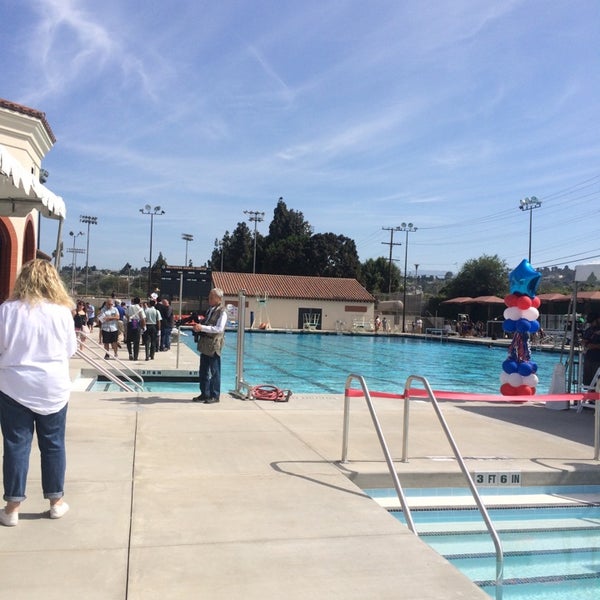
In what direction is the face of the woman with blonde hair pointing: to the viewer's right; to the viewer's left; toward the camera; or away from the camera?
away from the camera

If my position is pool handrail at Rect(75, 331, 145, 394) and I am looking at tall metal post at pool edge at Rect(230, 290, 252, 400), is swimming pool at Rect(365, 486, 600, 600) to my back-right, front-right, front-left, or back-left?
front-right

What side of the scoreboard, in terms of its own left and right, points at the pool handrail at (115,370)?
front

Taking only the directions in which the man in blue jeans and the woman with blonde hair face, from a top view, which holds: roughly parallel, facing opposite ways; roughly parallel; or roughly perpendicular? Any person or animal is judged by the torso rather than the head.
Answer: roughly perpendicular

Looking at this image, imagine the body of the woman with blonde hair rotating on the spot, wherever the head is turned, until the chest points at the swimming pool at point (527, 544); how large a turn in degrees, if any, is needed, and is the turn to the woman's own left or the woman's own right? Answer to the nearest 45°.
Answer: approximately 90° to the woman's own right

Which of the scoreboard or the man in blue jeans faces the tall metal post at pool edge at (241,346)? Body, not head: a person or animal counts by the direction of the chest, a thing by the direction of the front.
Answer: the scoreboard

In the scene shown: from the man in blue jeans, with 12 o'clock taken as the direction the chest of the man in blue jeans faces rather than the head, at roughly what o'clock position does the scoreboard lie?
The scoreboard is roughly at 3 o'clock from the man in blue jeans.

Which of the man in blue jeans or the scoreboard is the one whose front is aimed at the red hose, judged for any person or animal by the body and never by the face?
the scoreboard

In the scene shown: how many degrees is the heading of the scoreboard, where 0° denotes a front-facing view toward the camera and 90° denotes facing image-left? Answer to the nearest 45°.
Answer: approximately 0°

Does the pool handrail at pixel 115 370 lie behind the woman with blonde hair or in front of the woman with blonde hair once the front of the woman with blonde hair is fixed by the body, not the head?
in front

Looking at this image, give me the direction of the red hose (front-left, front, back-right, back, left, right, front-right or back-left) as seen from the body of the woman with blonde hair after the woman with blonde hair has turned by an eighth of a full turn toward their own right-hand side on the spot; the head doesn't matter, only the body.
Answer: front

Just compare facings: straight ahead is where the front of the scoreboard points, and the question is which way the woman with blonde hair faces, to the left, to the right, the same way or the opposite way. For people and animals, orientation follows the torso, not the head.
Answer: the opposite way

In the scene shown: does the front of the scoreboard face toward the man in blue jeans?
yes

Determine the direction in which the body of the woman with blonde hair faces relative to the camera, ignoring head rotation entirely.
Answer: away from the camera

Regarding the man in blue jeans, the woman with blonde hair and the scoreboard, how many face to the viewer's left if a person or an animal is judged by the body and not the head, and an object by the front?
1

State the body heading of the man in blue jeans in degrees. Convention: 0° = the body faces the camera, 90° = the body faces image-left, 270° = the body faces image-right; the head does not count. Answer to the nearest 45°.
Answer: approximately 90°

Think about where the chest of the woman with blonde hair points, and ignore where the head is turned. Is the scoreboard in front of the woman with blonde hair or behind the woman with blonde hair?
in front
